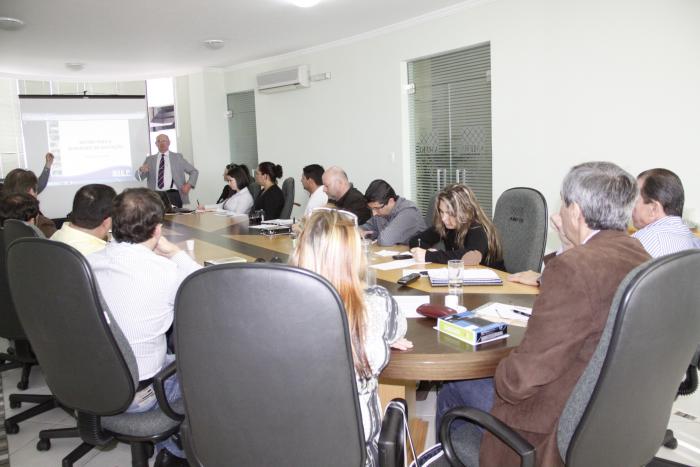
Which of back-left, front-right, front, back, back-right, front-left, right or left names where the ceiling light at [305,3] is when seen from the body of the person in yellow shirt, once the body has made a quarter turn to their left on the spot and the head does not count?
right

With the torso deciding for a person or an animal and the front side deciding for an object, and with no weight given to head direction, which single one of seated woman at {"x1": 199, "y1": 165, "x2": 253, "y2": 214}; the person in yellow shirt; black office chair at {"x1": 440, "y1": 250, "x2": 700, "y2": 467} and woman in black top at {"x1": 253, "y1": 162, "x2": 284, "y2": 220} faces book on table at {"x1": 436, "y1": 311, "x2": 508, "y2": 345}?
the black office chair

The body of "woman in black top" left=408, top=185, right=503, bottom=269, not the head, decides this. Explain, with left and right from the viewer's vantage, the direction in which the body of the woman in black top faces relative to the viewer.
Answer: facing the viewer and to the left of the viewer

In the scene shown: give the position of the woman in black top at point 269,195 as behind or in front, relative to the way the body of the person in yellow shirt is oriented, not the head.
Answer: in front

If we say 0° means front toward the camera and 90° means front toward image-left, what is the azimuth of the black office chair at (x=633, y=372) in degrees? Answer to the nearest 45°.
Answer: approximately 135°

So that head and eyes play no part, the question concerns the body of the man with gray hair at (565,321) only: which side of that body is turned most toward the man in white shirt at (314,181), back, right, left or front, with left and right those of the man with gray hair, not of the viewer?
front

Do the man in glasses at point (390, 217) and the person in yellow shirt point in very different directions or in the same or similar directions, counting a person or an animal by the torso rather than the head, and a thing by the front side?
very different directions

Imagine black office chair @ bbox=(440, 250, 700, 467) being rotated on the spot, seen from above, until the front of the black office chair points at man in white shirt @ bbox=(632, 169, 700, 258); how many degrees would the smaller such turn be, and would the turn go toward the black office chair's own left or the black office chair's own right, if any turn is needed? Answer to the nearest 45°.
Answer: approximately 45° to the black office chair's own right

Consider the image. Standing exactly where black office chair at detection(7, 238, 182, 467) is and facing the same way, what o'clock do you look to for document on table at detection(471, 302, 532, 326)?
The document on table is roughly at 2 o'clock from the black office chair.

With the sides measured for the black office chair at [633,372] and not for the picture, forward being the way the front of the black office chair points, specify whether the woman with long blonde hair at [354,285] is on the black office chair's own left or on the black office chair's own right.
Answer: on the black office chair's own left

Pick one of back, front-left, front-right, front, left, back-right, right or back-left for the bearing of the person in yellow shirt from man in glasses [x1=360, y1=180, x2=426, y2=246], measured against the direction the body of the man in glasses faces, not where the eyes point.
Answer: front

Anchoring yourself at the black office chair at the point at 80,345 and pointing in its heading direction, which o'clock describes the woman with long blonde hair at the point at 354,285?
The woman with long blonde hair is roughly at 3 o'clock from the black office chair.

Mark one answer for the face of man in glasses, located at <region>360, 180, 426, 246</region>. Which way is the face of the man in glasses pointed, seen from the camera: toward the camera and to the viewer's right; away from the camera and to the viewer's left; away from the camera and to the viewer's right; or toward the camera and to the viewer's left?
toward the camera and to the viewer's left

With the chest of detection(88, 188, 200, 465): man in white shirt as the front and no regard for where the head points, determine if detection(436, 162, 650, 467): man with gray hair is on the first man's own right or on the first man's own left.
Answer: on the first man's own right
